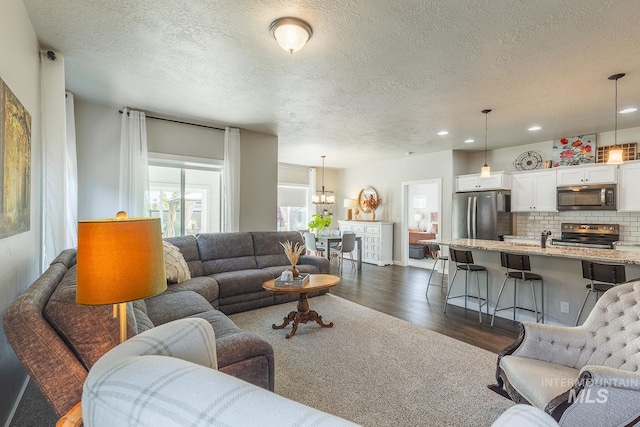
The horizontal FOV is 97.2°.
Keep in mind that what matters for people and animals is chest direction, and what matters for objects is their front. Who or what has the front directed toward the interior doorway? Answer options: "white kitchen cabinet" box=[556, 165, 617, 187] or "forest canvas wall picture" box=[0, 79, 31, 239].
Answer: the forest canvas wall picture

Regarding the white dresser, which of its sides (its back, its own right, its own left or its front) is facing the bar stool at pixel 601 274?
left

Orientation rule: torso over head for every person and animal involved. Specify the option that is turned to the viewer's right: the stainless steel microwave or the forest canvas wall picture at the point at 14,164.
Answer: the forest canvas wall picture

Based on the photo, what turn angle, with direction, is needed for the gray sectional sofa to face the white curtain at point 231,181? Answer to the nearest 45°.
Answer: approximately 135° to its left

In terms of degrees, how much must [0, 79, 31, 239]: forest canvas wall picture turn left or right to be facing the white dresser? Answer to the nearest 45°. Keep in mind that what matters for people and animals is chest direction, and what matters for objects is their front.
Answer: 0° — it already faces it

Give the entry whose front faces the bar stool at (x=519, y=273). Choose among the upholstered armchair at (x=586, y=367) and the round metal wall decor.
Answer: the round metal wall decor

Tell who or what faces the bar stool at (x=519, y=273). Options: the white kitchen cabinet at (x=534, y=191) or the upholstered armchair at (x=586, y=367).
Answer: the white kitchen cabinet

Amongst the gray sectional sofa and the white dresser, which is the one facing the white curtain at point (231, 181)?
the white dresser

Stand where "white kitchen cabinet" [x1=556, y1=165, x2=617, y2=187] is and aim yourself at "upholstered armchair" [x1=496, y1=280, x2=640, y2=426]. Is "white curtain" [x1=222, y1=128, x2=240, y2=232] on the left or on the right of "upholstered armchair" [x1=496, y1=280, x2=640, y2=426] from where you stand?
right

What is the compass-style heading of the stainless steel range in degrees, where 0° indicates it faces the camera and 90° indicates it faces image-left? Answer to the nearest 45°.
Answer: approximately 0°
